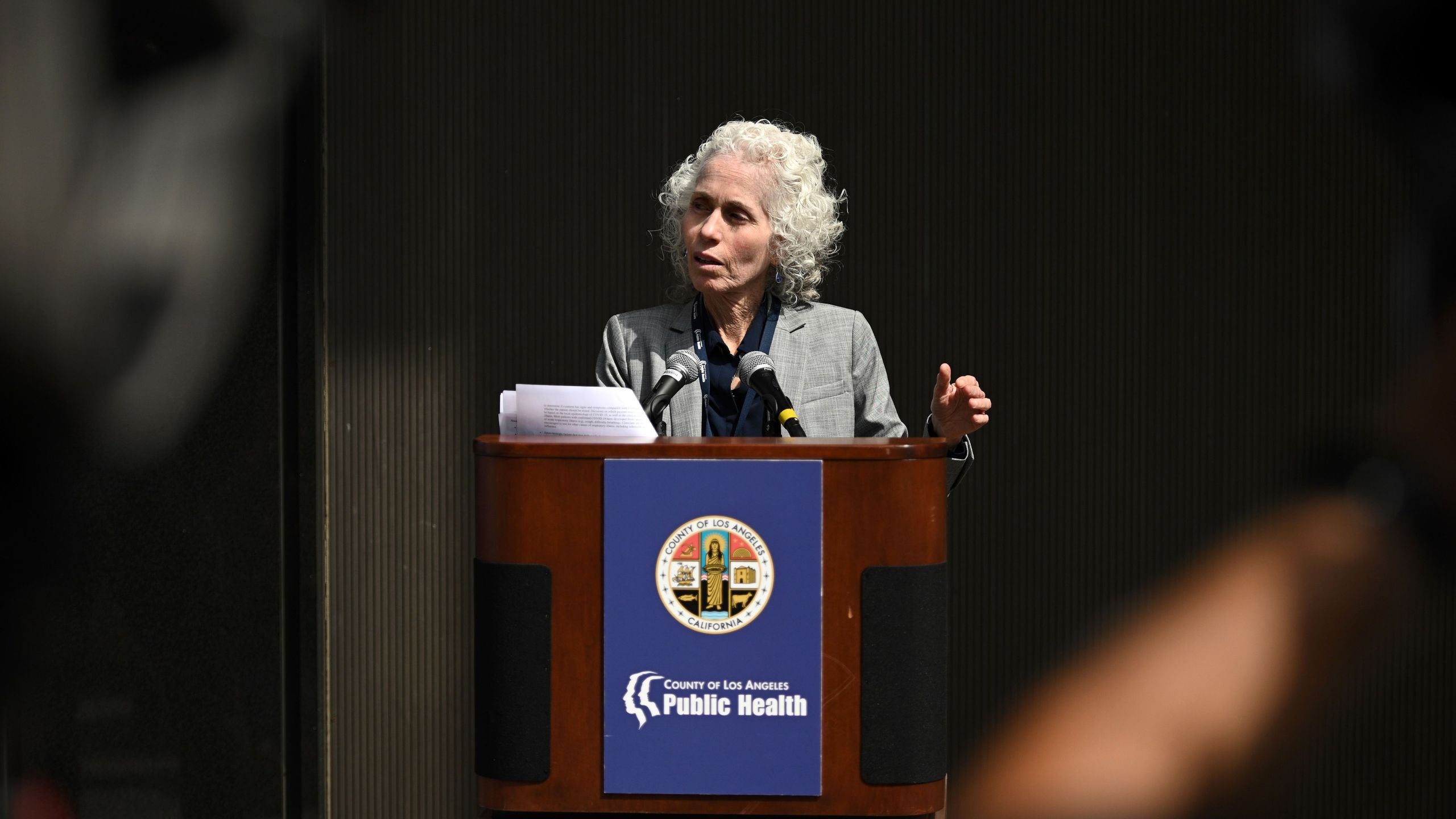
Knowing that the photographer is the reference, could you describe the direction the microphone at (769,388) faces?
facing away from the viewer and to the left of the viewer

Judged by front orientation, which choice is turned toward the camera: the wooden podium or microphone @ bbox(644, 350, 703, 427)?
the wooden podium

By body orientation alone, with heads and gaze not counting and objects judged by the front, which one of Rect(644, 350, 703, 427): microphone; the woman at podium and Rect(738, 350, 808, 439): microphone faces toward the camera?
the woman at podium

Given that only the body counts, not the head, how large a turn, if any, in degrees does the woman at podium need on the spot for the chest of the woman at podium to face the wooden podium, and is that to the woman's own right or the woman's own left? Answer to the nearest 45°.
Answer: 0° — they already face it

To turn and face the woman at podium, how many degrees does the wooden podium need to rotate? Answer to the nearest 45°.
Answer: approximately 180°

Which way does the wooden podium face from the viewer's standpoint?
toward the camera

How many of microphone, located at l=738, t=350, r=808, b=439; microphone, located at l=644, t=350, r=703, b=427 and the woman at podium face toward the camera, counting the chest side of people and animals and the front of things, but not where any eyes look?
1

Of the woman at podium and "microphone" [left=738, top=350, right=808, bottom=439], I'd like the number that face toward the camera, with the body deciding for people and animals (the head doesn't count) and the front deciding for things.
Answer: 1

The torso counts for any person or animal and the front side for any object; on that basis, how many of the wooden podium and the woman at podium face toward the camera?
2

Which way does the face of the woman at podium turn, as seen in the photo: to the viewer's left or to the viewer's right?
to the viewer's left
